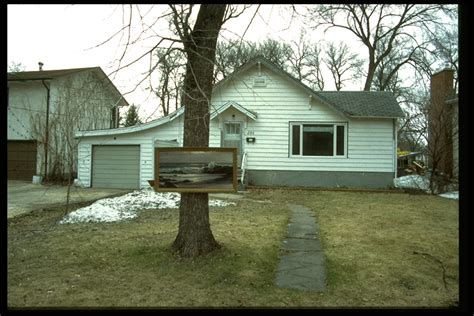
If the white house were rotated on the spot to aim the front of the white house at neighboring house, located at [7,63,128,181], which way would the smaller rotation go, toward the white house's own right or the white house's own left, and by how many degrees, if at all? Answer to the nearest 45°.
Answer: approximately 45° to the white house's own right

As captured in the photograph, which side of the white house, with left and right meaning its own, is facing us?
front

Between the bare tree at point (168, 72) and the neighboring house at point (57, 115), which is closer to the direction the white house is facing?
the neighboring house

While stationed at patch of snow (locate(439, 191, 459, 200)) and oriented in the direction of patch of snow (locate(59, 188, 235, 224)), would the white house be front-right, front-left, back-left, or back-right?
front-right

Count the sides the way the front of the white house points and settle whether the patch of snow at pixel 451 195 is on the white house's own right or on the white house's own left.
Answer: on the white house's own left

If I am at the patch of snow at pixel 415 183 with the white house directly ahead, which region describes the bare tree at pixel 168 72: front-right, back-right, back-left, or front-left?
front-right

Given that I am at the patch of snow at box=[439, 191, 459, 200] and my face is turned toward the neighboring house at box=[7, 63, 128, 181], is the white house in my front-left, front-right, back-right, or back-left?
front-right

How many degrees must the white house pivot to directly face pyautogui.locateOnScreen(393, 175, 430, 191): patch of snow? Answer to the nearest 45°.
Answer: approximately 90° to its left

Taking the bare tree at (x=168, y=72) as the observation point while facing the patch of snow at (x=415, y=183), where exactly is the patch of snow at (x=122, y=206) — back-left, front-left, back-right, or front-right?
front-right

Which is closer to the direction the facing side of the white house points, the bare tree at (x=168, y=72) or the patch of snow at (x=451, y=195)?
the patch of snow

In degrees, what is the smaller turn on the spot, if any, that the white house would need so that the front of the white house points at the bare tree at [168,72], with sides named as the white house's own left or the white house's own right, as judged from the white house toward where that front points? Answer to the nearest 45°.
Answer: approximately 135° to the white house's own right

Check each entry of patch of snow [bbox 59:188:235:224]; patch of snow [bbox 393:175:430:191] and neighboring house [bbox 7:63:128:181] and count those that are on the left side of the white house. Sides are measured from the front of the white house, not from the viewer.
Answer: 1
